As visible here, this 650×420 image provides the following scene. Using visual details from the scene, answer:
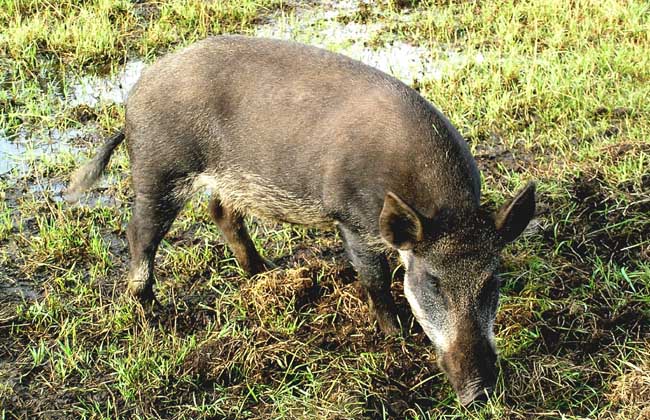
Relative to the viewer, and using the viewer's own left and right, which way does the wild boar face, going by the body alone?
facing the viewer and to the right of the viewer
